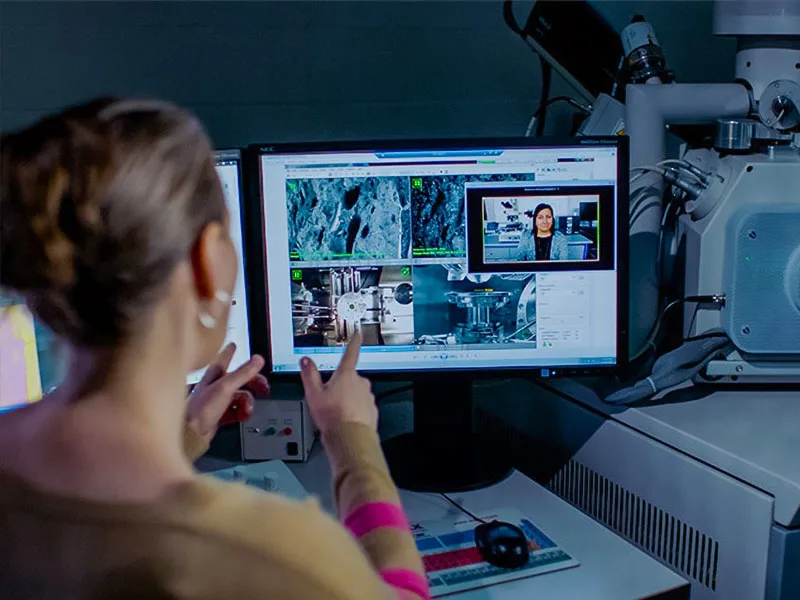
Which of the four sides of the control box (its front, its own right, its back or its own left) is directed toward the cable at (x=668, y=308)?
left

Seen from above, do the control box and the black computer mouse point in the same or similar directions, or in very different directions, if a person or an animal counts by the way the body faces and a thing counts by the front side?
very different directions

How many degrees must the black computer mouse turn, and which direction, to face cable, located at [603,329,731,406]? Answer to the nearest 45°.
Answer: approximately 90° to its right

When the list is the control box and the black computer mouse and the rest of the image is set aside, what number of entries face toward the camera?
1

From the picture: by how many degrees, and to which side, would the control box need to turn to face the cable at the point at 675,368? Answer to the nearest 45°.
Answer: approximately 90° to its left

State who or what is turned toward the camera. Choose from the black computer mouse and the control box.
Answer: the control box

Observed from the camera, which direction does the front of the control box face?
facing the viewer

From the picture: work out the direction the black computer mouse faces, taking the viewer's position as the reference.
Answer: facing away from the viewer and to the left of the viewer

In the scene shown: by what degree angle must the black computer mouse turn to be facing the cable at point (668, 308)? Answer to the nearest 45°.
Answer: approximately 90° to its right

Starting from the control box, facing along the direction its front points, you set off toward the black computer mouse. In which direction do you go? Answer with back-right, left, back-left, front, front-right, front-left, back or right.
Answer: front-left
